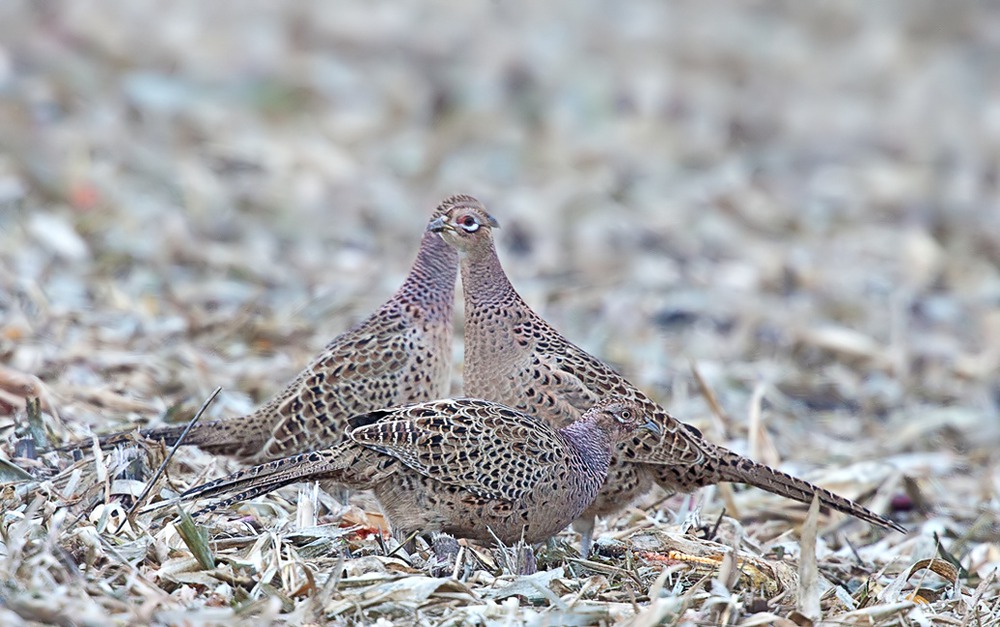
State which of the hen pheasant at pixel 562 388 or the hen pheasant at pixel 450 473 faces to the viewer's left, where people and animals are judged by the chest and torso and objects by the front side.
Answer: the hen pheasant at pixel 562 388

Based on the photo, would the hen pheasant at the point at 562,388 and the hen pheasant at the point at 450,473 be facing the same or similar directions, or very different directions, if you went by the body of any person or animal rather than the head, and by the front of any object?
very different directions

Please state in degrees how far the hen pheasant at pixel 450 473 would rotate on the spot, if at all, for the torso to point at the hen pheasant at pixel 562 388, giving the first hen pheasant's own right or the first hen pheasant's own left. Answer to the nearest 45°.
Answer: approximately 45° to the first hen pheasant's own left

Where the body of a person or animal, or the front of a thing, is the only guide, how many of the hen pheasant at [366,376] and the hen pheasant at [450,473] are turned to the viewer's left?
0

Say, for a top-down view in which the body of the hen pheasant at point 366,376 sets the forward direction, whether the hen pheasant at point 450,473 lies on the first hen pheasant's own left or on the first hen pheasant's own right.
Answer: on the first hen pheasant's own right

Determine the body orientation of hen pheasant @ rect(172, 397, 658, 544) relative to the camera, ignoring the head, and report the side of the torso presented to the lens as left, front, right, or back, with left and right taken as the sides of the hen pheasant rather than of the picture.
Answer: right

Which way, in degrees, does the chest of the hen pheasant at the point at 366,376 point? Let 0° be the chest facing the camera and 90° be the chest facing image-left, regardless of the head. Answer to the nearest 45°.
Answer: approximately 270°

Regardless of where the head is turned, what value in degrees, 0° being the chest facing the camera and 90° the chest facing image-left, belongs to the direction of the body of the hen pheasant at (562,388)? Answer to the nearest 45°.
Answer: approximately 90°
